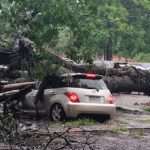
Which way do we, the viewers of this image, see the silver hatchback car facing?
facing away from the viewer and to the left of the viewer
